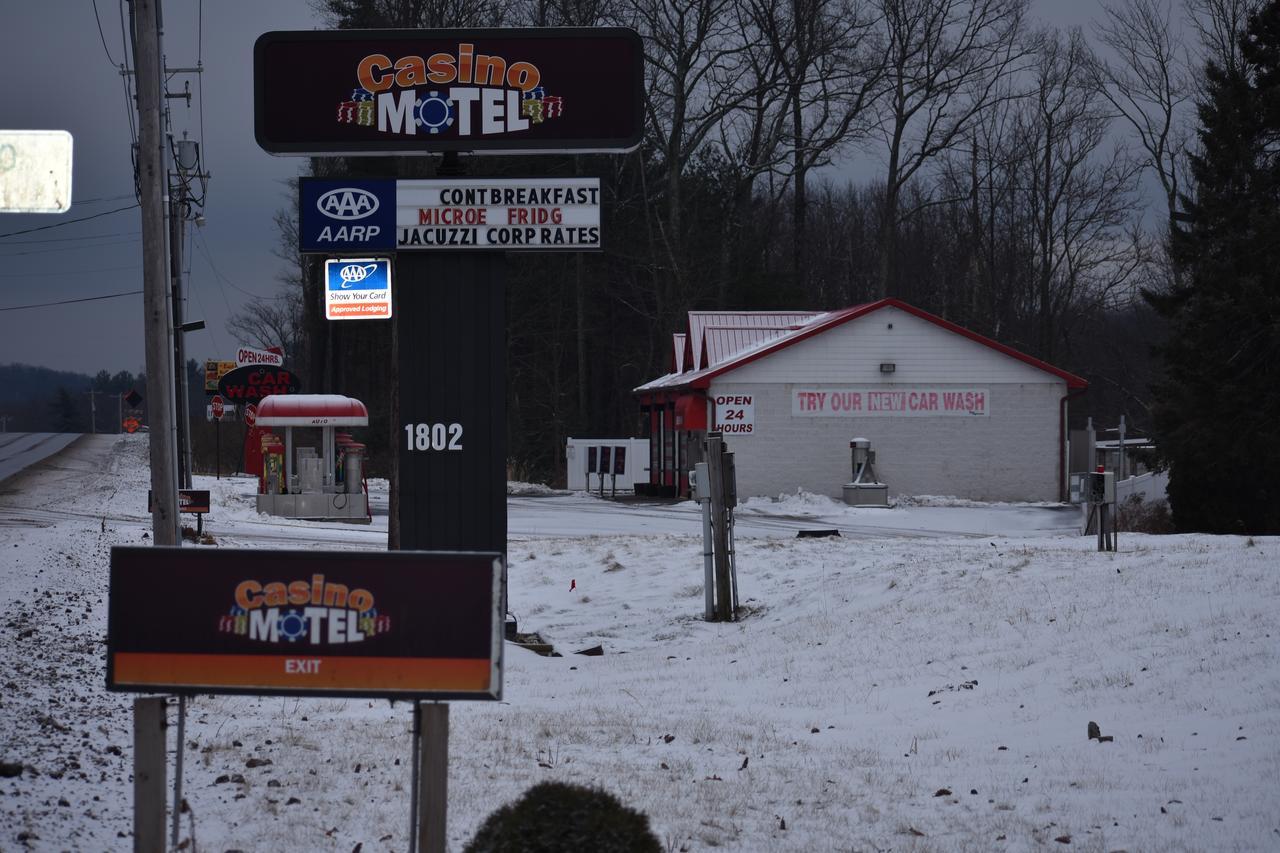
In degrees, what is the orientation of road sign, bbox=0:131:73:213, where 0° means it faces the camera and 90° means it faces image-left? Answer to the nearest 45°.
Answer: approximately 0°

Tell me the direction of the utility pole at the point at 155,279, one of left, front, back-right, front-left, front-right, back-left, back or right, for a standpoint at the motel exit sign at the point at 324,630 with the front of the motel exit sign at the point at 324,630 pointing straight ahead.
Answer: back

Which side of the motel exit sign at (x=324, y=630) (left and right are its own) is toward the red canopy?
back

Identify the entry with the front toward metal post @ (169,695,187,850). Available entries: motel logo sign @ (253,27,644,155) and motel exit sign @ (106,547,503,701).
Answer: motel logo sign @ (253,27,644,155)
